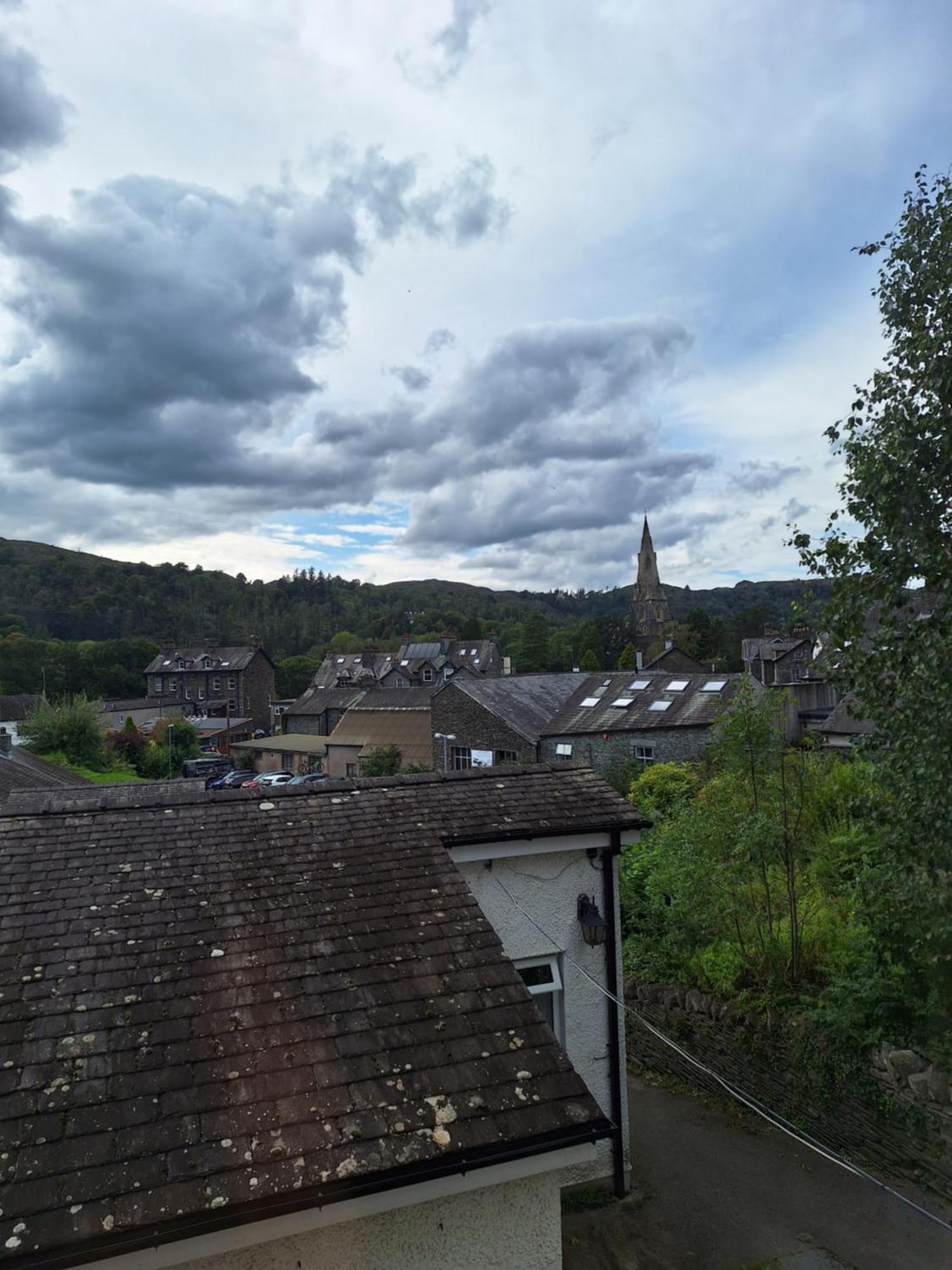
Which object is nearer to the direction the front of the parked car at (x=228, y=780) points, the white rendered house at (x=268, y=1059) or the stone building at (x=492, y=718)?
the white rendered house

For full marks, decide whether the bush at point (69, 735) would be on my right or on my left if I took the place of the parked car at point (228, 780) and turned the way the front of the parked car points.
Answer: on my right

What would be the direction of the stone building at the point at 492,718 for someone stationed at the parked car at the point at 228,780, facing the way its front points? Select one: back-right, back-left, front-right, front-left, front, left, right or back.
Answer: left

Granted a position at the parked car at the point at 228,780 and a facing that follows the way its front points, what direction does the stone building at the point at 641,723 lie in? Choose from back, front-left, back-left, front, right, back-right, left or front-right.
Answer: left

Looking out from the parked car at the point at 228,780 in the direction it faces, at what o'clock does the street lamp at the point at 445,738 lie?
The street lamp is roughly at 9 o'clock from the parked car.

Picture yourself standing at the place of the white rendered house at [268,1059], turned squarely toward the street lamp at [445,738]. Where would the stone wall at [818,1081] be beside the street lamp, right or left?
right

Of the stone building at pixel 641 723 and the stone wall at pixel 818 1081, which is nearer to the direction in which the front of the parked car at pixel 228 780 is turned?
the stone wall

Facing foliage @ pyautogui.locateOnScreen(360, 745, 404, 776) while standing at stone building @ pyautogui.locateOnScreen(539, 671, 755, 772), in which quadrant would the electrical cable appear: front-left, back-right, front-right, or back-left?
back-left

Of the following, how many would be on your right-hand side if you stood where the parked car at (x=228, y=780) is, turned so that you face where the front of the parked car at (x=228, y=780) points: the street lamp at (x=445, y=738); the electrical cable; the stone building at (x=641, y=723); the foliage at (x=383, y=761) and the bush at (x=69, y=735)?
1

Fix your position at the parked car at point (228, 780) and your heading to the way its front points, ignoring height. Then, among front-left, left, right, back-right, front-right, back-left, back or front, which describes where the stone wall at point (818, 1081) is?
front-left

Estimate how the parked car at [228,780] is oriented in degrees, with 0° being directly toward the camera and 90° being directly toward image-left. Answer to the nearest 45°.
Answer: approximately 45°

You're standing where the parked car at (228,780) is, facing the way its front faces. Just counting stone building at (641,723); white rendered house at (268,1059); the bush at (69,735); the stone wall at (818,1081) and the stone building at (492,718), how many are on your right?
1

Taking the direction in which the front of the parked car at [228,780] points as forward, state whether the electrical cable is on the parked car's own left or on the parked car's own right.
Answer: on the parked car's own left
